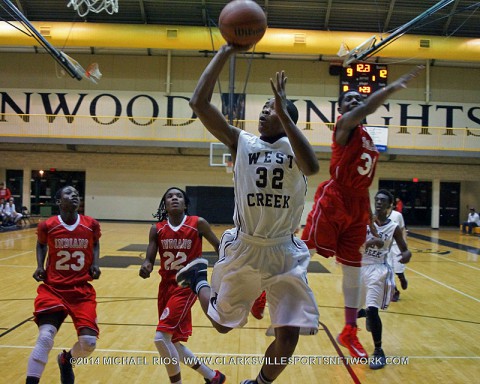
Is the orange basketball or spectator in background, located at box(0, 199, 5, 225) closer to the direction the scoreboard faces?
the orange basketball

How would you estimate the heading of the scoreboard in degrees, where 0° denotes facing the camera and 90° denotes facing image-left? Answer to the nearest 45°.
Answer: approximately 0°

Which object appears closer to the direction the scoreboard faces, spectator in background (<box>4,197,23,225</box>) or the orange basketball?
the orange basketball

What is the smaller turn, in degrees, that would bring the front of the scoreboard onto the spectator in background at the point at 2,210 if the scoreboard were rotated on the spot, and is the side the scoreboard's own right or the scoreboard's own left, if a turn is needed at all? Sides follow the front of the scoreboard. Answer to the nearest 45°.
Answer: approximately 45° to the scoreboard's own right

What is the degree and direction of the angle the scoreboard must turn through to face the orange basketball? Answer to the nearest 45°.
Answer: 0° — it already faces it

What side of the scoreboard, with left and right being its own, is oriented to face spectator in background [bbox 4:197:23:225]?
right
